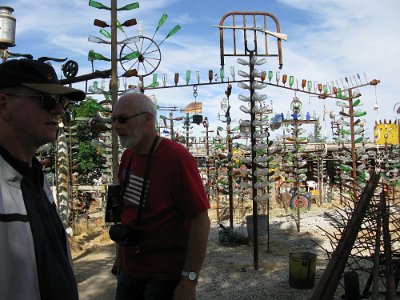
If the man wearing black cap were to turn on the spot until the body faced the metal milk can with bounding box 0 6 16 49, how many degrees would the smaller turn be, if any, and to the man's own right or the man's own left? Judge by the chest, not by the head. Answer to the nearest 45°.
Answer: approximately 135° to the man's own left

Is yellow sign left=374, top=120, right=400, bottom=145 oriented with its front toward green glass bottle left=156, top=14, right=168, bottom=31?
yes

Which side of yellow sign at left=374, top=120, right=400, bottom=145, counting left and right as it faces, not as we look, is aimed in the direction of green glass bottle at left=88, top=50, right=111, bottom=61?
front

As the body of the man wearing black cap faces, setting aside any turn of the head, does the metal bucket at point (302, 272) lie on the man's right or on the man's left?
on the man's left

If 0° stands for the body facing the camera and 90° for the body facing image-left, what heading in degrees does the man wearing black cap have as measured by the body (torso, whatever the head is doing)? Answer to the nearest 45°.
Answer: approximately 315°

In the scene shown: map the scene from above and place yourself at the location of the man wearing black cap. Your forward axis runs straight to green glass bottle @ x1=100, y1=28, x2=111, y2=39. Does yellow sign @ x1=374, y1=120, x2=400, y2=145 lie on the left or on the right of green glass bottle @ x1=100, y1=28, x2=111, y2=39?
right

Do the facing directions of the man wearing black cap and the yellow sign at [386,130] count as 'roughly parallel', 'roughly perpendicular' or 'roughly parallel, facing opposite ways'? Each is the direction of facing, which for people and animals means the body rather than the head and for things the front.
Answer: roughly perpendicular

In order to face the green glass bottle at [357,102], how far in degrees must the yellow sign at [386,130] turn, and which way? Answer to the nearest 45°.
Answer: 0° — it already faces it

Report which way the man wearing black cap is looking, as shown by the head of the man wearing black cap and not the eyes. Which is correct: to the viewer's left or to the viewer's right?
to the viewer's right

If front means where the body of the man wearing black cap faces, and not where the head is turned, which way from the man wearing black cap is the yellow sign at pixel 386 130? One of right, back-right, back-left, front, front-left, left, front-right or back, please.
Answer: left

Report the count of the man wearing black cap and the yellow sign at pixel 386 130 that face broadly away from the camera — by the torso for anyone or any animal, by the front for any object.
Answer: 0
